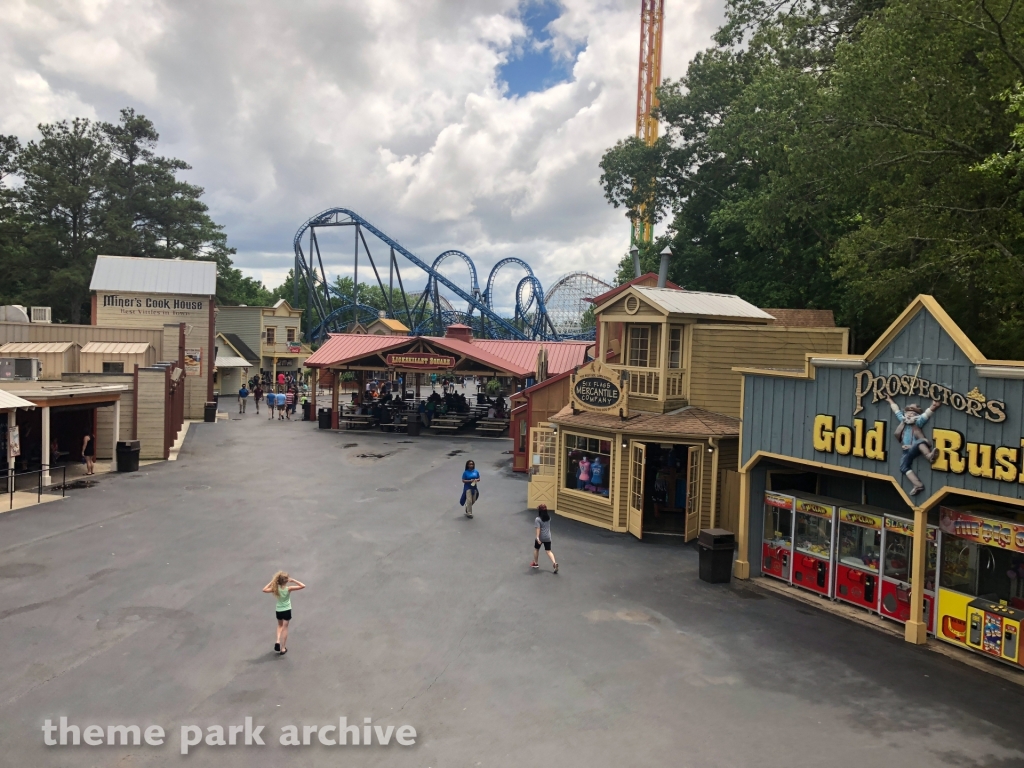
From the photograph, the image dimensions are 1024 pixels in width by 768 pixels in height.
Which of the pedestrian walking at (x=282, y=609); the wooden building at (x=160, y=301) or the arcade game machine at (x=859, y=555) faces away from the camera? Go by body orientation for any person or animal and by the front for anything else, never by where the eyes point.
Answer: the pedestrian walking

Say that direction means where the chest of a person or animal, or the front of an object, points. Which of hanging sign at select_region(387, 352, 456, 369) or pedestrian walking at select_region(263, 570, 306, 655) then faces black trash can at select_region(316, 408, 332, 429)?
the pedestrian walking

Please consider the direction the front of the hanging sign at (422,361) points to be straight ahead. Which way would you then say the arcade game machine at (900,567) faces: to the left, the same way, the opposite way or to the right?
to the right

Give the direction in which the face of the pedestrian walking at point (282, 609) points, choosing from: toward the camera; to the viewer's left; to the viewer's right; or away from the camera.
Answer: away from the camera

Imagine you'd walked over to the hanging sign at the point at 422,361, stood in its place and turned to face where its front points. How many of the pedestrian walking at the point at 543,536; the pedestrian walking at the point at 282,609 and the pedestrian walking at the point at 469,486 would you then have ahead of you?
3

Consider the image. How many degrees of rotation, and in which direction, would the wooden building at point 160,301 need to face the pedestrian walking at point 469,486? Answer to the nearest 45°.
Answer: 0° — it already faces them

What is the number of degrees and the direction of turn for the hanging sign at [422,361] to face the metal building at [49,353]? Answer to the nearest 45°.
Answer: approximately 90° to its right

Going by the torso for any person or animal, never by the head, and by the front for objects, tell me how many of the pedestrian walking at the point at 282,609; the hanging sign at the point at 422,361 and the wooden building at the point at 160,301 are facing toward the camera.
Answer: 2

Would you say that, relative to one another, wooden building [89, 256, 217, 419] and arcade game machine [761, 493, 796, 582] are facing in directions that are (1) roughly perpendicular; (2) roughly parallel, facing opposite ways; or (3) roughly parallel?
roughly perpendicular

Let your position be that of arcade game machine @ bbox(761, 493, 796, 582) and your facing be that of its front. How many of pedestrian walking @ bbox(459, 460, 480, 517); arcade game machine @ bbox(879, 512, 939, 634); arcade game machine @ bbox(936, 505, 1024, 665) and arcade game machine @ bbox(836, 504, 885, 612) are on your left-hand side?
3
